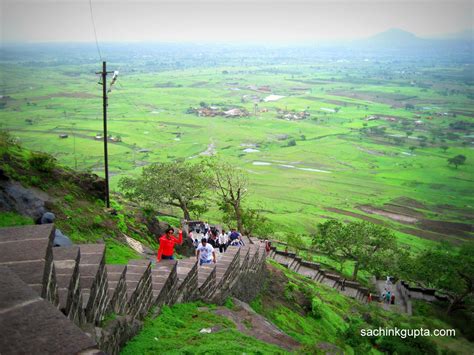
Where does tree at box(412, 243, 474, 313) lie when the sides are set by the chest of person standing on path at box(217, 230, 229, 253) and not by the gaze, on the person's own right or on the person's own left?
on the person's own left

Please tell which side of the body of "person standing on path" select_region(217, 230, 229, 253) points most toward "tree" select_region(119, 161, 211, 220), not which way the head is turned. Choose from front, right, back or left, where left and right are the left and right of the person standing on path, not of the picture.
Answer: back

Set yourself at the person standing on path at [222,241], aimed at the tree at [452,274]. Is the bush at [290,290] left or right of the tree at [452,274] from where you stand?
right

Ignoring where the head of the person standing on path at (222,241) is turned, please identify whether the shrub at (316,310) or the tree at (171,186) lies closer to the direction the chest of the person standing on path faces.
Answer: the shrub

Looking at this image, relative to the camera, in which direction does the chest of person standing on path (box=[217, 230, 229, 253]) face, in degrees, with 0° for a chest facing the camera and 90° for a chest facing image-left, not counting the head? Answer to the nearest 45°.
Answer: approximately 0°

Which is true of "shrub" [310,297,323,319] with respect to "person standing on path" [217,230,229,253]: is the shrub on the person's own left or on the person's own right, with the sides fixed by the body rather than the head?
on the person's own left

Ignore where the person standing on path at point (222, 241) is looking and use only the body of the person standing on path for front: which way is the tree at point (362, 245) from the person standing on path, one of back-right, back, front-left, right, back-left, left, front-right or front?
back-left

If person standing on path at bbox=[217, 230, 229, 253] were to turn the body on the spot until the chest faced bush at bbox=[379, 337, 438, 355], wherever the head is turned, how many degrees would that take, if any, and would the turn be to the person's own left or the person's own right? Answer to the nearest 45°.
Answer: approximately 90° to the person's own left

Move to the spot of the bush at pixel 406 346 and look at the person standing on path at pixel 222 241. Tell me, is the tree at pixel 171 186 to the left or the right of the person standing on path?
right

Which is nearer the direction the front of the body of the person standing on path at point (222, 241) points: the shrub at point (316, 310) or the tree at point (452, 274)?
the shrub
